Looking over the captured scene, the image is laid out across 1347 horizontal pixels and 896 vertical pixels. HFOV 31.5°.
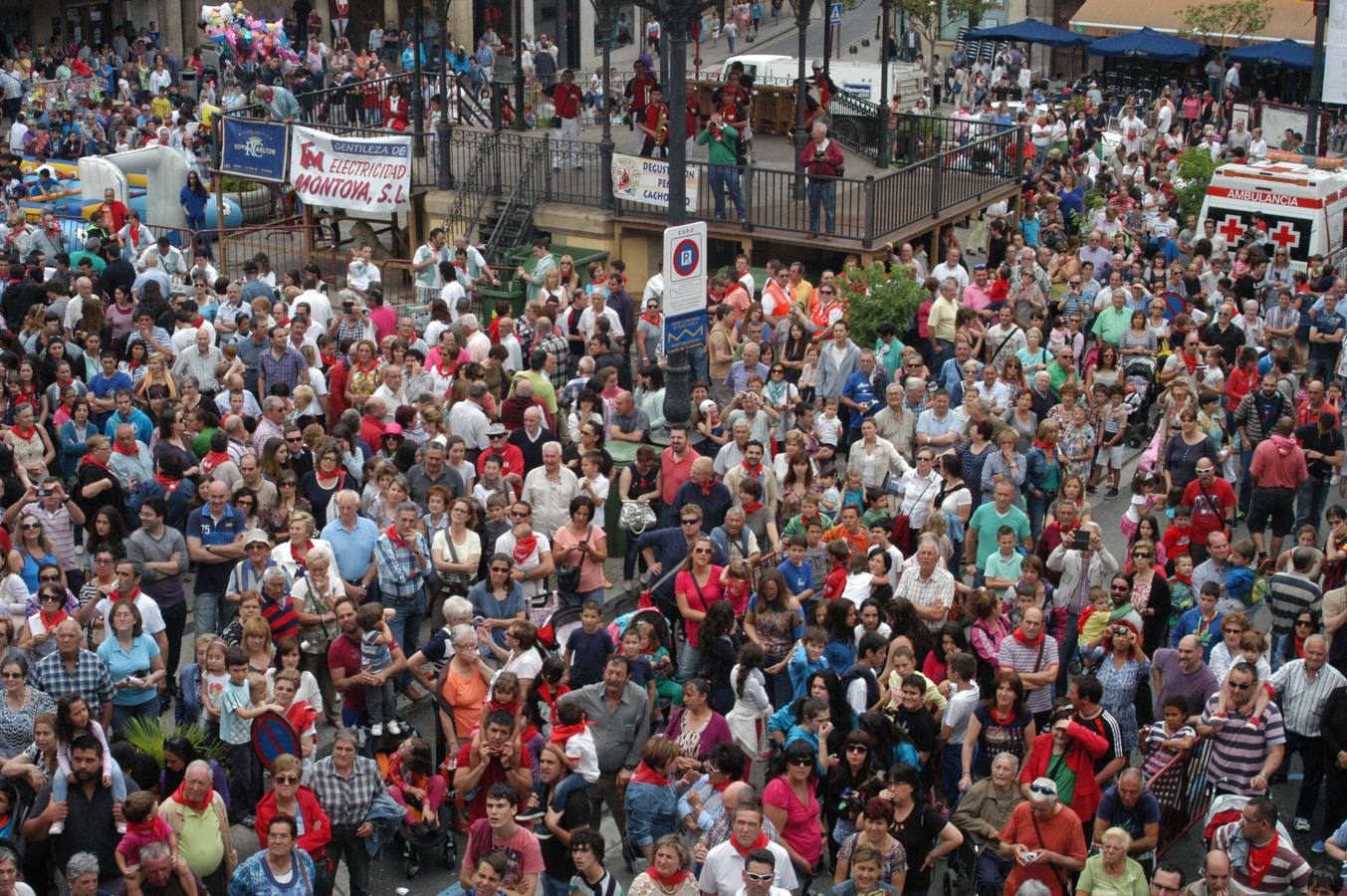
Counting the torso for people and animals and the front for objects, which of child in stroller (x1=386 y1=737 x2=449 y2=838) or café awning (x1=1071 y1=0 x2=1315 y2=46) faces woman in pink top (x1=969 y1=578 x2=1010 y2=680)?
the café awning

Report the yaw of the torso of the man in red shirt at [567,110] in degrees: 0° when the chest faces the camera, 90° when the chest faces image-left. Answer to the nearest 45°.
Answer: approximately 0°

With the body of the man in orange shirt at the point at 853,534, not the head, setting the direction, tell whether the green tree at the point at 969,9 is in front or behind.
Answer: behind

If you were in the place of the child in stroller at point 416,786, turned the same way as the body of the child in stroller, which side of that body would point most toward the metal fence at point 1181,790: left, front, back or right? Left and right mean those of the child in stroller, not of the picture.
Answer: left

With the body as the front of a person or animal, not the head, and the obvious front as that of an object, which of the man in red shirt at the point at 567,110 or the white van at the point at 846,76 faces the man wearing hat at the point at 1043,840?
the man in red shirt

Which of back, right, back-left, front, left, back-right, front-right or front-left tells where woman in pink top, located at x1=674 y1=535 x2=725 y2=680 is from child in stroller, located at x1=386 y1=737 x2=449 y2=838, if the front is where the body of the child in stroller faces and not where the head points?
back-left
